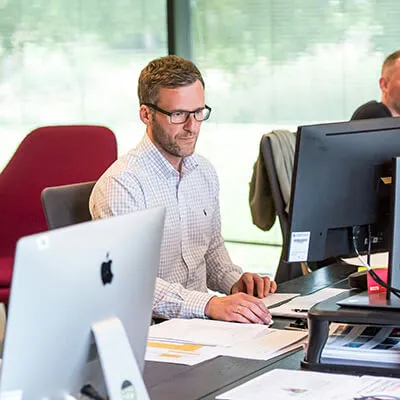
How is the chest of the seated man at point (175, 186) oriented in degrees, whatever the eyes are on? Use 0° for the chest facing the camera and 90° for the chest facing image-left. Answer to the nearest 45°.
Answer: approximately 315°

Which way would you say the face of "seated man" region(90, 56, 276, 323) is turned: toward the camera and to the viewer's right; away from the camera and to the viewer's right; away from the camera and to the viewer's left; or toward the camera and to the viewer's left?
toward the camera and to the viewer's right

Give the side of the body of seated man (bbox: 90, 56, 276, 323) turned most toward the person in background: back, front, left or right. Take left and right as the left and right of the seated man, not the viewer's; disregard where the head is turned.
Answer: left

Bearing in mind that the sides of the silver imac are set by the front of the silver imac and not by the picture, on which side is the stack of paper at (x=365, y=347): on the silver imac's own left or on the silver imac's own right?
on the silver imac's own right

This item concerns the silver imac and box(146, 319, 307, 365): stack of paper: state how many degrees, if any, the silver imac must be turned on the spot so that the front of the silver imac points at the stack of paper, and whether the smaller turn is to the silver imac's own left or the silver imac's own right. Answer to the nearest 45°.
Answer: approximately 90° to the silver imac's own right

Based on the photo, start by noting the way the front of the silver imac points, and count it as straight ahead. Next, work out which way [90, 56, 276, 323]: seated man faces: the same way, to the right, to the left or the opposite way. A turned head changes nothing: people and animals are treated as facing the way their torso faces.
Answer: the opposite way

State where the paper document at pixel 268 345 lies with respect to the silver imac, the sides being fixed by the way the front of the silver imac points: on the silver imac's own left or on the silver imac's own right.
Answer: on the silver imac's own right

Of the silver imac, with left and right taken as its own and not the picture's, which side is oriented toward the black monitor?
right
